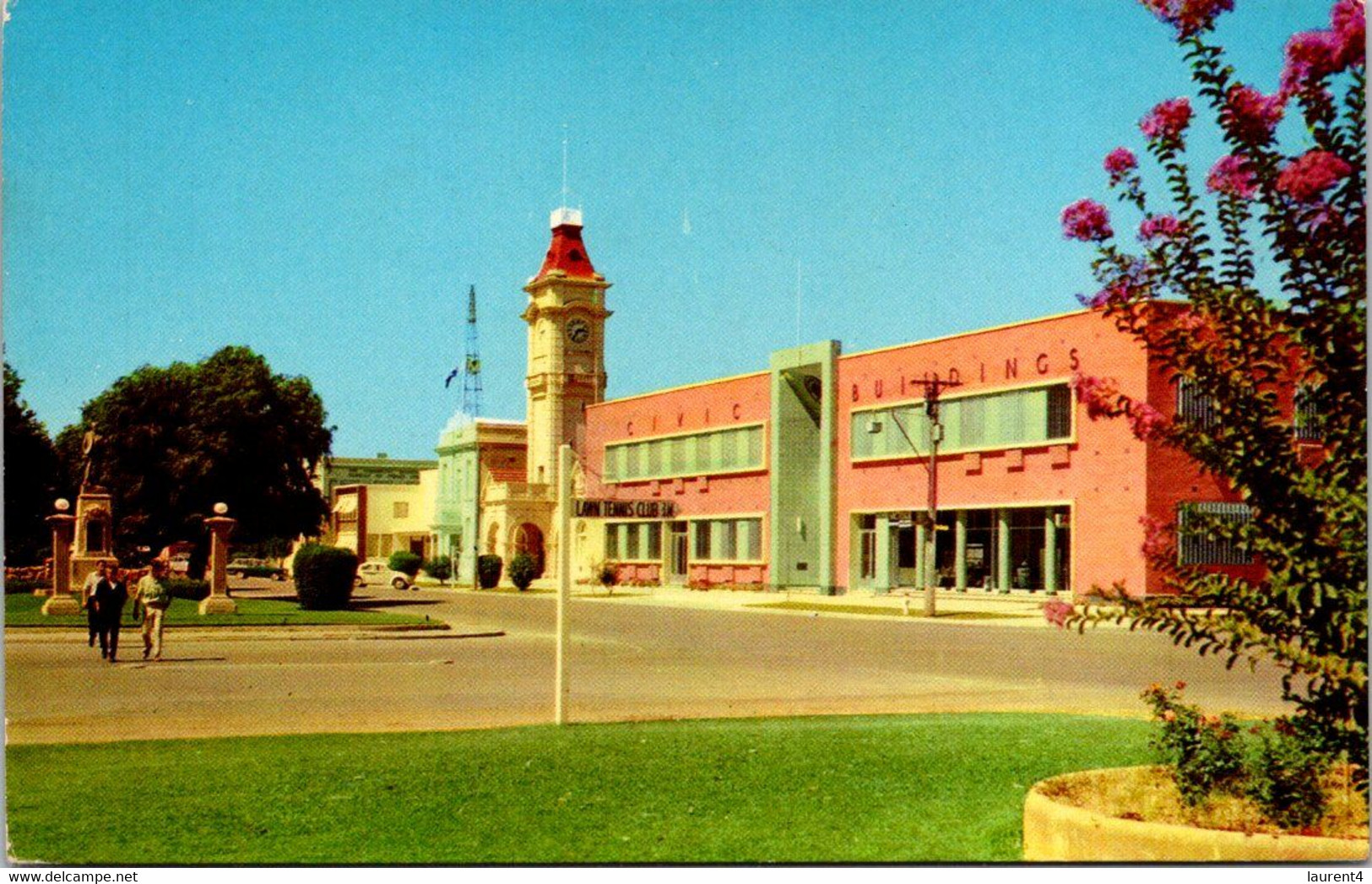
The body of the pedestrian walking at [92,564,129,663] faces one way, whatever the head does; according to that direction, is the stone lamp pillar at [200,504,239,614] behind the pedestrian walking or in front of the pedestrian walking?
behind

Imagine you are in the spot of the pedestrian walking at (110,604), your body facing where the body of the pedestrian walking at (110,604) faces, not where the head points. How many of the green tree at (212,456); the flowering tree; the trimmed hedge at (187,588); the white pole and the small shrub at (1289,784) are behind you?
2

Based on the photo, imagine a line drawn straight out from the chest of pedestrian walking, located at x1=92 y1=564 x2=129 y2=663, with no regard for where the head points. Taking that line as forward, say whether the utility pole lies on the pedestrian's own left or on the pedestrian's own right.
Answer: on the pedestrian's own left

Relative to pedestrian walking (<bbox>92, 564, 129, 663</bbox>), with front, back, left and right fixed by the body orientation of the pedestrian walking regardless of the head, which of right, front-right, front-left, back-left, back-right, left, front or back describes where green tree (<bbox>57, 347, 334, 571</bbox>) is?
back

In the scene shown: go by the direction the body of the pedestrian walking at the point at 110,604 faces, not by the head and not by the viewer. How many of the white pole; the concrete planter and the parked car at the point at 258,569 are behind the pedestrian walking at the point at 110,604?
1

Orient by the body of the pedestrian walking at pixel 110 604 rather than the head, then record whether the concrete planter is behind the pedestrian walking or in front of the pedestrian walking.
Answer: in front

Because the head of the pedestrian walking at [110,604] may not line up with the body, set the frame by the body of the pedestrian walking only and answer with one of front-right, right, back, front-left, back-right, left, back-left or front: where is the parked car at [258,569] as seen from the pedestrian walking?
back

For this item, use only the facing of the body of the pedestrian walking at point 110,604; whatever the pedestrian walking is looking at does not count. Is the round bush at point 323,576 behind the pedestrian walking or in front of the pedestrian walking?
behind

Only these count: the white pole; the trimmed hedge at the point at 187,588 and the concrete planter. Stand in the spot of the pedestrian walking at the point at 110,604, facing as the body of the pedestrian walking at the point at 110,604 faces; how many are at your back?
1

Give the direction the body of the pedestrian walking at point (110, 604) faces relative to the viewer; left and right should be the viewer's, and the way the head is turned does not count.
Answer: facing the viewer

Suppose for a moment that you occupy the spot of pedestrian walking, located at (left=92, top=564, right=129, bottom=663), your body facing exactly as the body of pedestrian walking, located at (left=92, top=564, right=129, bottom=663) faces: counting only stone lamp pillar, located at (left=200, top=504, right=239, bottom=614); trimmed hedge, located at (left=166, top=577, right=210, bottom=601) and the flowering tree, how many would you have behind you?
2

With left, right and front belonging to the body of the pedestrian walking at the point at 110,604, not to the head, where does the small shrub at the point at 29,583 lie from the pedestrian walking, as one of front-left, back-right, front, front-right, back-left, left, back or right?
back

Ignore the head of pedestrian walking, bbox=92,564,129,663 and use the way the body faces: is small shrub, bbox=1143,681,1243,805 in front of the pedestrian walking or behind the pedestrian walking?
in front

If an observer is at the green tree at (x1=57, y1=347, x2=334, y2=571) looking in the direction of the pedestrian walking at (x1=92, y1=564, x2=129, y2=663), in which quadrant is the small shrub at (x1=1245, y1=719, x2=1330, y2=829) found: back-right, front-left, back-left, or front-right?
front-left
